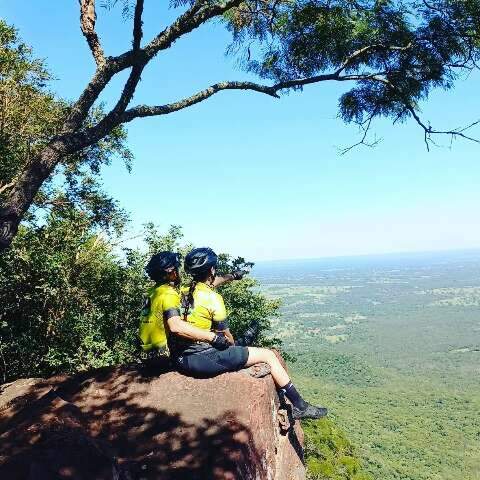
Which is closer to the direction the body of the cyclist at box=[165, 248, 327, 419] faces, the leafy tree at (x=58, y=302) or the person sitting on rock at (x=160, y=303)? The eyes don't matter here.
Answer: the leafy tree

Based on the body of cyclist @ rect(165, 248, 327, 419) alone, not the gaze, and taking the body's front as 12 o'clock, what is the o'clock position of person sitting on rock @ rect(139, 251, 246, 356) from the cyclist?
The person sitting on rock is roughly at 8 o'clock from the cyclist.

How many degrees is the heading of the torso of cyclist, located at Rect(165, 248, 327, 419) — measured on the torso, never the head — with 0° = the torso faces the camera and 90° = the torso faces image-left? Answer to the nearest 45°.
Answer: approximately 225°

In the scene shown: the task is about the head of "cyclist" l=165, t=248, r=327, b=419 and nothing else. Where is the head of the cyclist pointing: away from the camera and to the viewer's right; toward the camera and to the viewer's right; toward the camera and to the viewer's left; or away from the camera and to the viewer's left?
away from the camera and to the viewer's right
